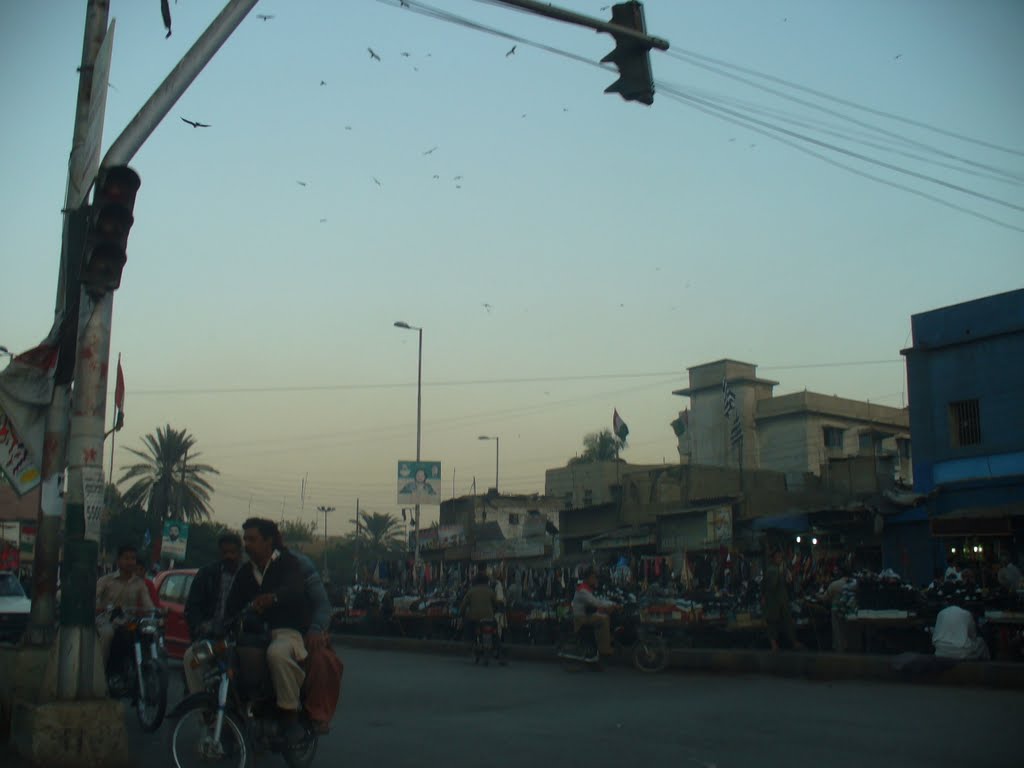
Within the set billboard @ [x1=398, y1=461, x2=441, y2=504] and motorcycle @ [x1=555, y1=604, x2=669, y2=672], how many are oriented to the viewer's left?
0

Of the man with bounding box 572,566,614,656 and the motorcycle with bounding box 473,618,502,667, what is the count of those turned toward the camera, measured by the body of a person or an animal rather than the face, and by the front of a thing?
0

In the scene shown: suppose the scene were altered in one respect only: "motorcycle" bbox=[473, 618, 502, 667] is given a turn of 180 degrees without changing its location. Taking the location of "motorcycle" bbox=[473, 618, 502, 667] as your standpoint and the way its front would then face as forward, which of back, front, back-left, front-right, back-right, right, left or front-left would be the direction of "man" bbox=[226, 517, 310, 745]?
front

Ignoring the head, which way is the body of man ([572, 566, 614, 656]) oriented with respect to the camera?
to the viewer's right

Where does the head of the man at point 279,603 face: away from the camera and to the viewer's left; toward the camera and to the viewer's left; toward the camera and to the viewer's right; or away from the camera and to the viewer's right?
toward the camera and to the viewer's left

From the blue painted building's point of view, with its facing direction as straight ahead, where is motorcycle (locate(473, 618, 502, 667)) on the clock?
The motorcycle is roughly at 12 o'clock from the blue painted building.

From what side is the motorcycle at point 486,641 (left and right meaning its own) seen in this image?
back

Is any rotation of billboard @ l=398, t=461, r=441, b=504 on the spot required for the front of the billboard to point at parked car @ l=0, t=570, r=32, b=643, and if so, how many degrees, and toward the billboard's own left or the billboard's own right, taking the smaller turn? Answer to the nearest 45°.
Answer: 0° — it already faces it

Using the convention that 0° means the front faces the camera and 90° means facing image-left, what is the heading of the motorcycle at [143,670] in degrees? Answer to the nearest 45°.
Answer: approximately 0°

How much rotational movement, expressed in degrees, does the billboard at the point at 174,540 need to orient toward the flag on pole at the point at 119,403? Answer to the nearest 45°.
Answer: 0° — it already faces it

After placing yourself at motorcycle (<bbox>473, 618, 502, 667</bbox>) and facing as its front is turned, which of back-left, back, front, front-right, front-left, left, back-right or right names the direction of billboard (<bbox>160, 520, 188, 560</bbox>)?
front-left

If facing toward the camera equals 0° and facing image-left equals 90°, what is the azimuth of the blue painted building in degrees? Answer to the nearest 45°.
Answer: approximately 45°

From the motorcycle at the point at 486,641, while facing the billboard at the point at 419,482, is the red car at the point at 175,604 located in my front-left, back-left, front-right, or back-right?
back-left
